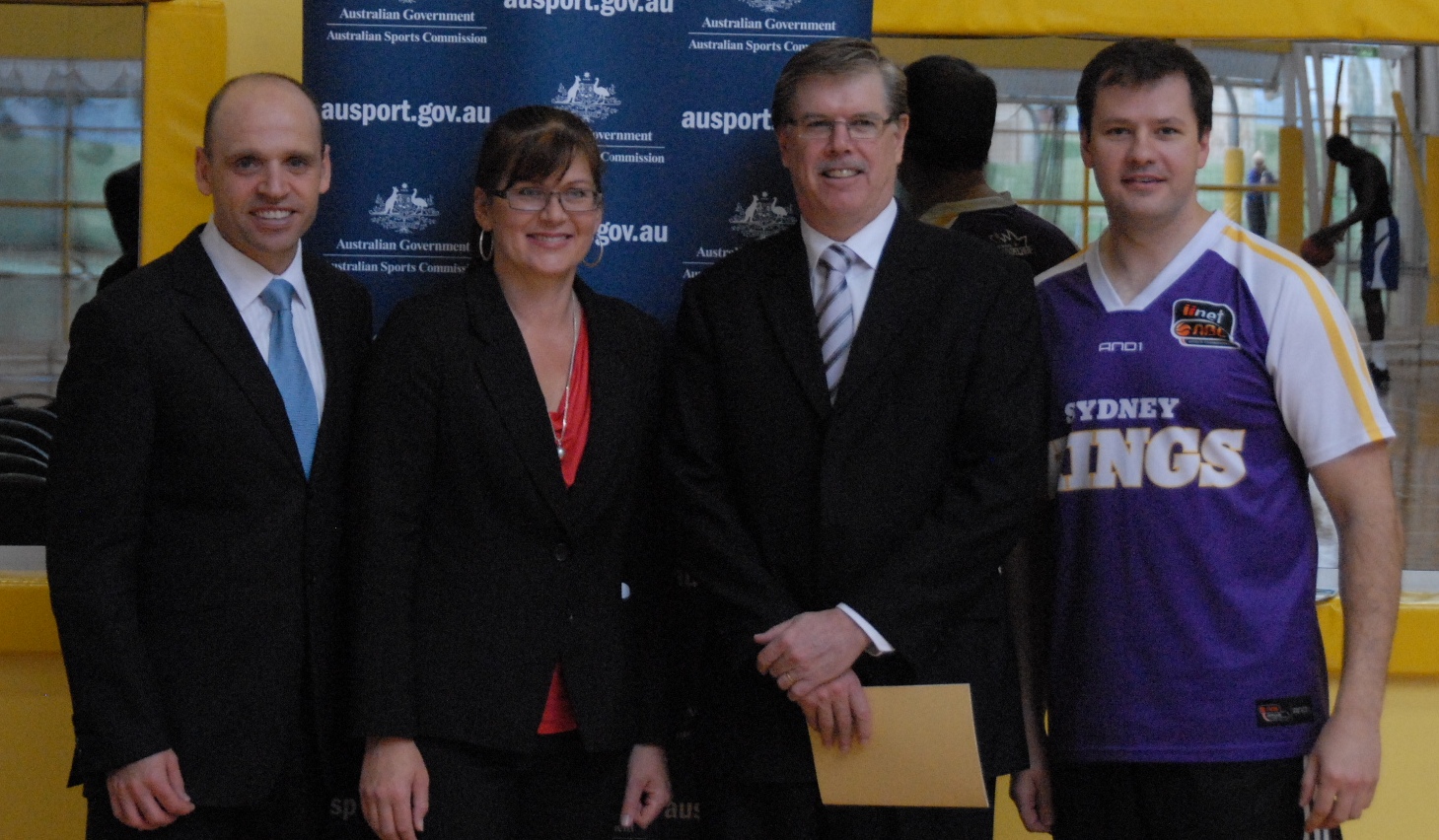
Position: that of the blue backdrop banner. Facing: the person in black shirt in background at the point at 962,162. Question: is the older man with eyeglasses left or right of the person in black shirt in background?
right

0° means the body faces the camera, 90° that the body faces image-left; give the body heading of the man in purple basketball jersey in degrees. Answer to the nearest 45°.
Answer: approximately 45°

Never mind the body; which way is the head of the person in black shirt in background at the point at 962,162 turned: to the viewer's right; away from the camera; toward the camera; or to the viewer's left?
away from the camera

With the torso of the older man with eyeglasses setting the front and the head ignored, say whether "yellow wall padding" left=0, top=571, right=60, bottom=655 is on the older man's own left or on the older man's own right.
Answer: on the older man's own right

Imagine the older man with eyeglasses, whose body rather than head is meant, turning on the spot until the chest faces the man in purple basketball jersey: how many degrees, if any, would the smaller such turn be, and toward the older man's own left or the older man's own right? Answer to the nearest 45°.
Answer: approximately 90° to the older man's own left

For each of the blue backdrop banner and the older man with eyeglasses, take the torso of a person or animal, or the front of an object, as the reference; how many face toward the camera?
2

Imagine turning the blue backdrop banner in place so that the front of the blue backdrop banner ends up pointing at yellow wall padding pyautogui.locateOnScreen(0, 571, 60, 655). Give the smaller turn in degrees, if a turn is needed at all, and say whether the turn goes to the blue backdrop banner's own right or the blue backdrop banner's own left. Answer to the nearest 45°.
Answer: approximately 90° to the blue backdrop banner's own right

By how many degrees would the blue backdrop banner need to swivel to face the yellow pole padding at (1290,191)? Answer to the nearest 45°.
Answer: approximately 135° to its left

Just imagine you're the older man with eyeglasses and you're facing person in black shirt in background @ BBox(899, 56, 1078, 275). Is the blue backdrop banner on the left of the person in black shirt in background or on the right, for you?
left

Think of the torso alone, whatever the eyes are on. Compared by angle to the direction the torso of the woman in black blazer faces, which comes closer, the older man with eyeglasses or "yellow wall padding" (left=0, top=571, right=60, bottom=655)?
the older man with eyeglasses

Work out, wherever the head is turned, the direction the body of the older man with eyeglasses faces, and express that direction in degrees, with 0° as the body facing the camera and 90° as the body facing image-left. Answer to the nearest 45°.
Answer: approximately 0°
